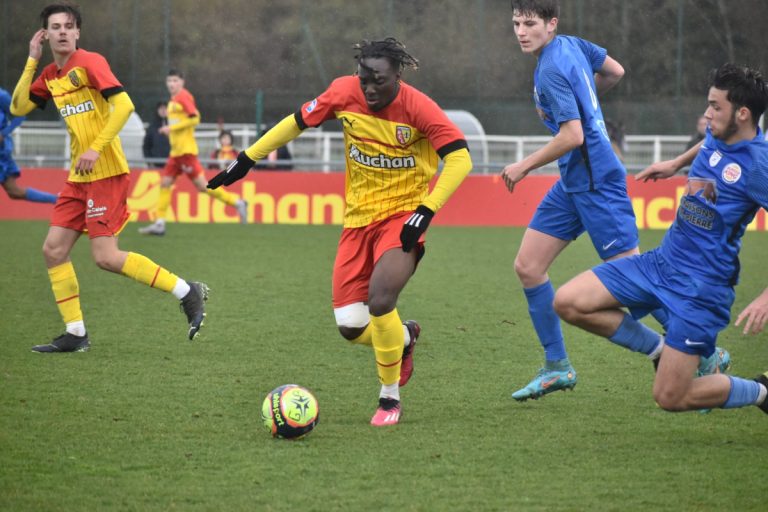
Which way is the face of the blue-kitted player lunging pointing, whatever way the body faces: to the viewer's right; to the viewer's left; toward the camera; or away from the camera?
to the viewer's left

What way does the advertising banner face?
toward the camera

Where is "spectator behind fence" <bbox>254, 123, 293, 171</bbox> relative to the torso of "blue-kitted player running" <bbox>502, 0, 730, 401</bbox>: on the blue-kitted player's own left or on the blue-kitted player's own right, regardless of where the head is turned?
on the blue-kitted player's own right

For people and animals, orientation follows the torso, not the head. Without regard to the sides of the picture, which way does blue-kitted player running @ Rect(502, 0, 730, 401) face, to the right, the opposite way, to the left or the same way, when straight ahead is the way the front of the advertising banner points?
to the right

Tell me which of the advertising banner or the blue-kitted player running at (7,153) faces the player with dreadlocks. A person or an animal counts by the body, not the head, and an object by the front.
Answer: the advertising banner

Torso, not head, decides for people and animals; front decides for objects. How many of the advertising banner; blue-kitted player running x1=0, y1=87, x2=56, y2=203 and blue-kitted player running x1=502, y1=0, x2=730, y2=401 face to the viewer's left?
2

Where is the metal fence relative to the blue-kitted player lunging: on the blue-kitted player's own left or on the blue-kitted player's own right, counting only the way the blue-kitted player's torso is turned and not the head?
on the blue-kitted player's own right

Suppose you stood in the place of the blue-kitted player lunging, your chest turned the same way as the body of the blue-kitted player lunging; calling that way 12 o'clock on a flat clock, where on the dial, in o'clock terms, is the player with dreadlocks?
The player with dreadlocks is roughly at 2 o'clock from the blue-kitted player lunging.

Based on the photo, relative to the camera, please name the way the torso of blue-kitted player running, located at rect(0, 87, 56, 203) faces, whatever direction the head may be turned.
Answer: to the viewer's left

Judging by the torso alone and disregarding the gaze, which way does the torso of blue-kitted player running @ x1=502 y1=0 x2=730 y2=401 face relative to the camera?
to the viewer's left

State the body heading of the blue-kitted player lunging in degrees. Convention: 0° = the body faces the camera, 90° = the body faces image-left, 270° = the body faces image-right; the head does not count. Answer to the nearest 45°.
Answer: approximately 45°
